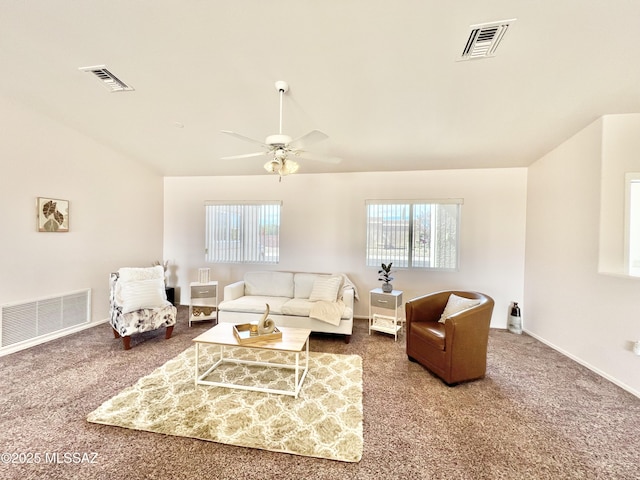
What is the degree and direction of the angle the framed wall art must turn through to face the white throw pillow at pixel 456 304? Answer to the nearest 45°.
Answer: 0° — it already faces it

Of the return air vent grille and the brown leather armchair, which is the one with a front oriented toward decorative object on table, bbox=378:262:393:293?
the return air vent grille

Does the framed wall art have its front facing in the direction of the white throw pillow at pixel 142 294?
yes

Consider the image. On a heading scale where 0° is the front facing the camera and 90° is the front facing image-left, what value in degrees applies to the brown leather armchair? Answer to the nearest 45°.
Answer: approximately 45°

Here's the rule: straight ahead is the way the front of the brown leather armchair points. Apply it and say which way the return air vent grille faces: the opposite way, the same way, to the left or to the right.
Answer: the opposite way

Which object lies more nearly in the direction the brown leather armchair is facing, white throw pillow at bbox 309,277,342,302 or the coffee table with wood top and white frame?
the coffee table with wood top and white frame

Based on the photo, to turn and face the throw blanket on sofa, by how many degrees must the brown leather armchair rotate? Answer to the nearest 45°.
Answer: approximately 45° to its right

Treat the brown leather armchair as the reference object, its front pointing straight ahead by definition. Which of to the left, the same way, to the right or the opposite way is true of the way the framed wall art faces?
the opposite way

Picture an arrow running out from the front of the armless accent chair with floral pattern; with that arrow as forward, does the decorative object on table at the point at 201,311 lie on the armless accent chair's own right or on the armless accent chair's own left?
on the armless accent chair's own left

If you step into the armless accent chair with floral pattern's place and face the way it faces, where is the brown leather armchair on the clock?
The brown leather armchair is roughly at 12 o'clock from the armless accent chair with floral pattern.

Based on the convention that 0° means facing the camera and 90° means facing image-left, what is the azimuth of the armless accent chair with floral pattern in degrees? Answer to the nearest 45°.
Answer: approximately 315°
